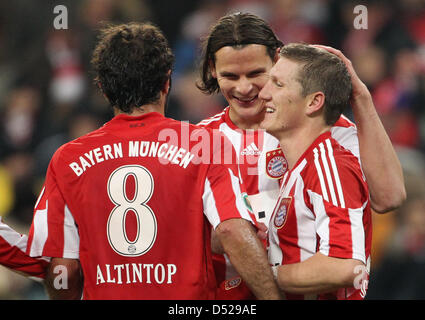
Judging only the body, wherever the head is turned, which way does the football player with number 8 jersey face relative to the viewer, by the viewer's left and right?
facing away from the viewer

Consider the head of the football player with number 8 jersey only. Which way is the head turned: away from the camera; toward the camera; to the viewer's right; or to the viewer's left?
away from the camera
